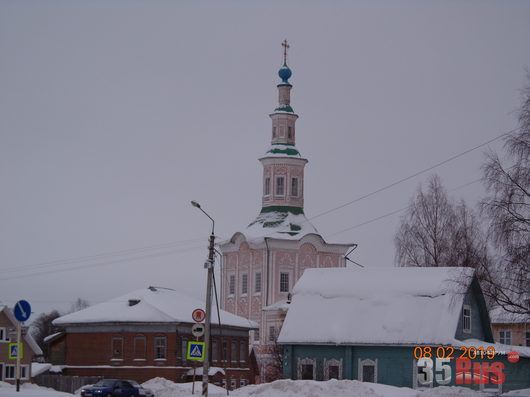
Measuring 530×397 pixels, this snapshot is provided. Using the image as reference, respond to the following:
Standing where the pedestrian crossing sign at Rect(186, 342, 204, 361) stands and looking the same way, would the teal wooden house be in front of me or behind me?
behind

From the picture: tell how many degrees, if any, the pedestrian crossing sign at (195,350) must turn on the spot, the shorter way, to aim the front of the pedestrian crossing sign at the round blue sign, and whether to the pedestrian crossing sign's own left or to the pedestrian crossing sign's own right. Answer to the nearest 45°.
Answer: approximately 45° to the pedestrian crossing sign's own right

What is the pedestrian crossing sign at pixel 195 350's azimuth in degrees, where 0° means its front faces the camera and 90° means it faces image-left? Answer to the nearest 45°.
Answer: approximately 0°
